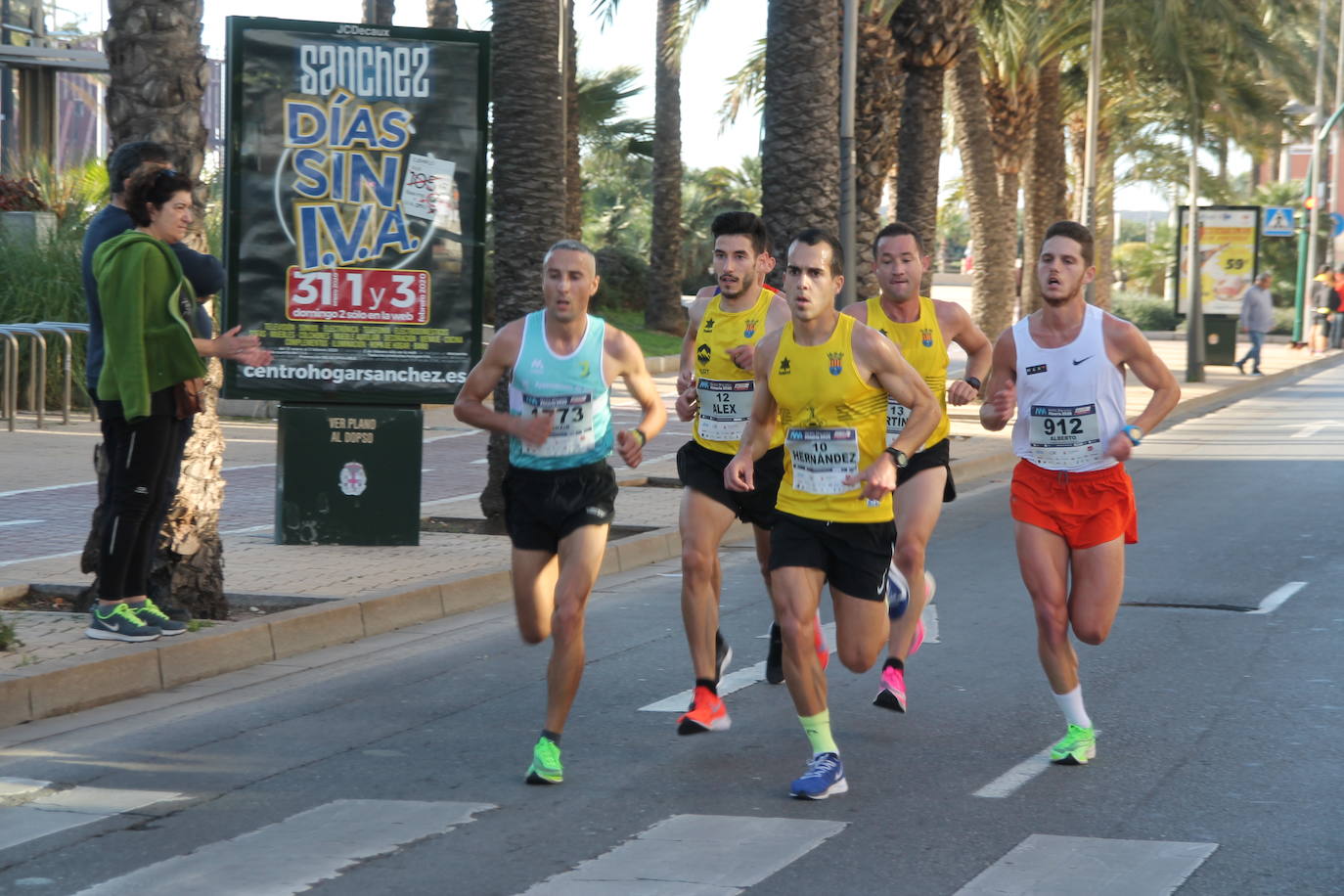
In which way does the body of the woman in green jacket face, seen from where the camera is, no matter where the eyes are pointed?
to the viewer's right

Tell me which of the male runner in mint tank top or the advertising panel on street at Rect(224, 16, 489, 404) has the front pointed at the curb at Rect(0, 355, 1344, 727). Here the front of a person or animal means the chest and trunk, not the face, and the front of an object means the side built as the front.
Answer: the advertising panel on street

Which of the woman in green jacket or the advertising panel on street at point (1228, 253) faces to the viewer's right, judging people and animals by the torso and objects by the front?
the woman in green jacket

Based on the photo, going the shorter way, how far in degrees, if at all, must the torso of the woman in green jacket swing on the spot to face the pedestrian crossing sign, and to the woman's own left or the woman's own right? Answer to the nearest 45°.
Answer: approximately 45° to the woman's own left

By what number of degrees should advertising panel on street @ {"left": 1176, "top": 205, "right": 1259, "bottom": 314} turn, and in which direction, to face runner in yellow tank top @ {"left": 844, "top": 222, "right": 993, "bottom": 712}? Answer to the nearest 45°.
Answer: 0° — it already faces them

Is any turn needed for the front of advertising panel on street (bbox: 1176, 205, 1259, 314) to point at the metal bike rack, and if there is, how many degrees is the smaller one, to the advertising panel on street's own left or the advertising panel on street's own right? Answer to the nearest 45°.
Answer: approximately 45° to the advertising panel on street's own right

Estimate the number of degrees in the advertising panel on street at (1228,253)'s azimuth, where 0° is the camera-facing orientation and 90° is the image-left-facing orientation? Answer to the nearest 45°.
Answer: approximately 0°

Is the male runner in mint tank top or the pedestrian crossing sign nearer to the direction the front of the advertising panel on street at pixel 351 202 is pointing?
the male runner in mint tank top

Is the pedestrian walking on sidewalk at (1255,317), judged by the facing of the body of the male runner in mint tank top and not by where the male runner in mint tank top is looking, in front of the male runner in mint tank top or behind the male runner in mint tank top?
behind

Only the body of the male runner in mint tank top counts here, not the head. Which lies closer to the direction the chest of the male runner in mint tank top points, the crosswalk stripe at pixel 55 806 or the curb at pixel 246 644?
the crosswalk stripe

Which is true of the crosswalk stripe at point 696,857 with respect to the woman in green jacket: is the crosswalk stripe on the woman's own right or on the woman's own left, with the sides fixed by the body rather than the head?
on the woman's own right
